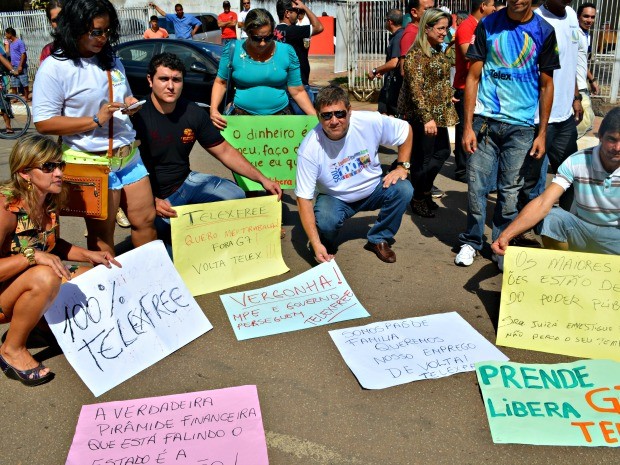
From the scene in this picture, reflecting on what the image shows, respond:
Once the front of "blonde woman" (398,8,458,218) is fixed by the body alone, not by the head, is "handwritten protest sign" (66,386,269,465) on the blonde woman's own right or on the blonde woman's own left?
on the blonde woman's own right

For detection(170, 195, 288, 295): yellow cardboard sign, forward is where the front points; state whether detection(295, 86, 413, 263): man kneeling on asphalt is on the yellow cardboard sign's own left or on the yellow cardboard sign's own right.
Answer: on the yellow cardboard sign's own left

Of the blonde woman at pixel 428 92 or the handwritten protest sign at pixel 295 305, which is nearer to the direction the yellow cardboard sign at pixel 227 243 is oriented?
the handwritten protest sign

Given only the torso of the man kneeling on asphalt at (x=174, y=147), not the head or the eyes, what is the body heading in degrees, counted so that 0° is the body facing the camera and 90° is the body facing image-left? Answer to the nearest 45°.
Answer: approximately 315°

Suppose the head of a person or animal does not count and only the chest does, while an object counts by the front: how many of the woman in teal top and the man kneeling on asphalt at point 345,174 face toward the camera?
2

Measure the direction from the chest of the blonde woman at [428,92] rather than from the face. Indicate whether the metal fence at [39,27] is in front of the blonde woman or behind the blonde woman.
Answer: behind

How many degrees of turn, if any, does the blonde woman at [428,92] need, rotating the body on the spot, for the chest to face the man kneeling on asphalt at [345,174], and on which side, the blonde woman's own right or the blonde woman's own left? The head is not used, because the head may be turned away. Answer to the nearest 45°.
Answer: approximately 90° to the blonde woman's own right

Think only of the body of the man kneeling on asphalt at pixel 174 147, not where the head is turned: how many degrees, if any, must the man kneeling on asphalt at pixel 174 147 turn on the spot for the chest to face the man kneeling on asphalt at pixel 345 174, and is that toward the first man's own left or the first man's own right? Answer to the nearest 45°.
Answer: approximately 45° to the first man's own left

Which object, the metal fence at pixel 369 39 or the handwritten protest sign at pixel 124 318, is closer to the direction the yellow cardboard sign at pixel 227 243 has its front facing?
the handwritten protest sign
